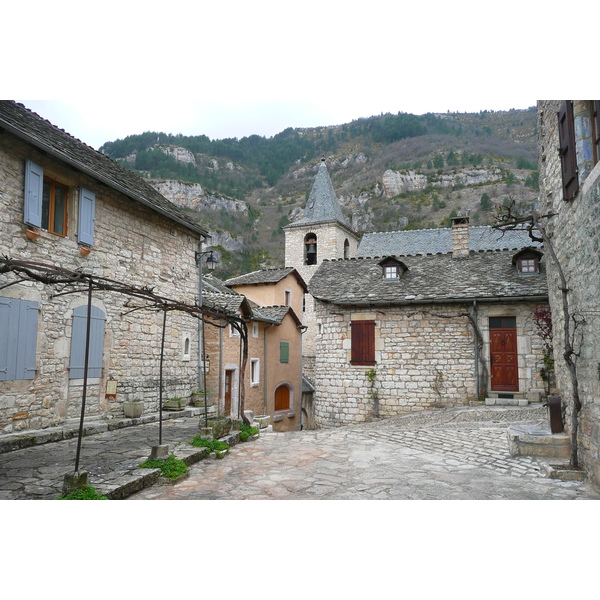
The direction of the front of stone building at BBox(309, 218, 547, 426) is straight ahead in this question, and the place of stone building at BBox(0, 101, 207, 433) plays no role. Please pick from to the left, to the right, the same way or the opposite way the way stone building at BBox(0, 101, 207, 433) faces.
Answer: to the left

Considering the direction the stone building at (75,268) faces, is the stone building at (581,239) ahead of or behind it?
ahead

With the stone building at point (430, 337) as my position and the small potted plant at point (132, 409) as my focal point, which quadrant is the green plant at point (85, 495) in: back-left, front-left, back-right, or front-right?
front-left

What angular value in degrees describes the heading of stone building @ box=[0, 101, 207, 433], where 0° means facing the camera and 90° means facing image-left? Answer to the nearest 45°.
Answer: approximately 315°

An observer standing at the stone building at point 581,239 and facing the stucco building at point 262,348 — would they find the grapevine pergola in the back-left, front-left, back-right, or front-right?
front-left

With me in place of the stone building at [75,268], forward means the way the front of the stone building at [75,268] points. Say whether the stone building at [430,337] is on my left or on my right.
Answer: on my left

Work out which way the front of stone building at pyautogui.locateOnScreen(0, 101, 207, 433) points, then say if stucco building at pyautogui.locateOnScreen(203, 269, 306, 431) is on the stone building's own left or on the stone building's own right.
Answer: on the stone building's own left

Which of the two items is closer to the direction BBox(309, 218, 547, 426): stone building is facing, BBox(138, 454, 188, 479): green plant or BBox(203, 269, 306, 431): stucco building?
the green plant

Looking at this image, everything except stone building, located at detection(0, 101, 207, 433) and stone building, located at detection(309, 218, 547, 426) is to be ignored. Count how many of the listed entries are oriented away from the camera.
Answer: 0

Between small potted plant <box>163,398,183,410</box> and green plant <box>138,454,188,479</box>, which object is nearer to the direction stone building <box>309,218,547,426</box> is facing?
the green plant

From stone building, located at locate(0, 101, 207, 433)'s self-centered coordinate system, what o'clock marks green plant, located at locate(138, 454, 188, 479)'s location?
The green plant is roughly at 1 o'clock from the stone building.

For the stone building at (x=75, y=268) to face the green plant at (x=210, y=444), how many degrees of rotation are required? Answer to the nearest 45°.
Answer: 0° — it already faces it

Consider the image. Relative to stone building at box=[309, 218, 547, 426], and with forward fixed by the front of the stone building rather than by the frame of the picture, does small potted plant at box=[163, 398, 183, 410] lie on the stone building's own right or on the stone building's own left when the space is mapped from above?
on the stone building's own right

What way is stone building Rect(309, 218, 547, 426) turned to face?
toward the camera

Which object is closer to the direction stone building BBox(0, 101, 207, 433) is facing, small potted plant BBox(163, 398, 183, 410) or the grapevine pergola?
the grapevine pergola

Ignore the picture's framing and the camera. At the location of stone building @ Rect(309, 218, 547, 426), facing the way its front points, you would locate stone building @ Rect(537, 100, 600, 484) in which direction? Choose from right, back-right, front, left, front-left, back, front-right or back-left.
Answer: front

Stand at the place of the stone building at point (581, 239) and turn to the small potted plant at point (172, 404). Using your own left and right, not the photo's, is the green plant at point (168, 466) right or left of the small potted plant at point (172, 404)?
left
